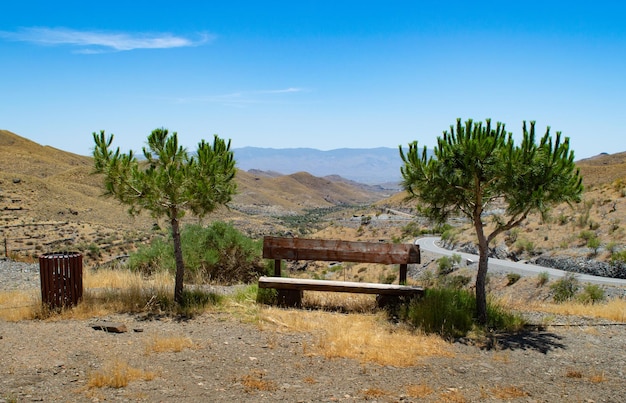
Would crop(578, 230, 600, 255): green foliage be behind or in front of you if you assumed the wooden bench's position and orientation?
behind

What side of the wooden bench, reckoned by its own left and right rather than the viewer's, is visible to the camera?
front

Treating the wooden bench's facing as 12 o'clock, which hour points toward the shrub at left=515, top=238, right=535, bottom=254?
The shrub is roughly at 7 o'clock from the wooden bench.

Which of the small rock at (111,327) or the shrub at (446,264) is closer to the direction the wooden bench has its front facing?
the small rock

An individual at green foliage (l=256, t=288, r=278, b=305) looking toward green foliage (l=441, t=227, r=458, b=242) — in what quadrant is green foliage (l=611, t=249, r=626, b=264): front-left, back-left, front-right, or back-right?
front-right

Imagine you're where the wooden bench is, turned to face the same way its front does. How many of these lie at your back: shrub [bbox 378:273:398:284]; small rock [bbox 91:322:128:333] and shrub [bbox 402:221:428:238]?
2

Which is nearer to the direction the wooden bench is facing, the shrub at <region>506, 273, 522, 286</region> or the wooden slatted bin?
the wooden slatted bin

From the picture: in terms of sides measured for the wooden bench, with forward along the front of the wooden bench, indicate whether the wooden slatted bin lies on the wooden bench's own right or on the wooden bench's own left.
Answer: on the wooden bench's own right

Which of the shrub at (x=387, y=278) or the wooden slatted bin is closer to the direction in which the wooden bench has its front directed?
the wooden slatted bin

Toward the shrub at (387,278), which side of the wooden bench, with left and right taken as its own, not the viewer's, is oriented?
back

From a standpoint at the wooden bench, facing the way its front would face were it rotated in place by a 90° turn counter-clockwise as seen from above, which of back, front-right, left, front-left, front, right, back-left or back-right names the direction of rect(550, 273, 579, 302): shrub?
front-left

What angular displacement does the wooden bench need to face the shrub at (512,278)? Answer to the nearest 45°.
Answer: approximately 135° to its left

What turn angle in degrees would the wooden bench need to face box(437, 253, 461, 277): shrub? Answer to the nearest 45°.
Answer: approximately 180°

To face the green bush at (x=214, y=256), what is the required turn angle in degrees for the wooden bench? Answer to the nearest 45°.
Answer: approximately 135° to its right

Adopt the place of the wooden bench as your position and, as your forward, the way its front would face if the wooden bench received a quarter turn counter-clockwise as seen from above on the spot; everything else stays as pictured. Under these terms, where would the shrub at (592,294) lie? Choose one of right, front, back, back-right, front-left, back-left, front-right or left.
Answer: front-left

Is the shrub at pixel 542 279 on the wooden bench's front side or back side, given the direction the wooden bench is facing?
on the back side

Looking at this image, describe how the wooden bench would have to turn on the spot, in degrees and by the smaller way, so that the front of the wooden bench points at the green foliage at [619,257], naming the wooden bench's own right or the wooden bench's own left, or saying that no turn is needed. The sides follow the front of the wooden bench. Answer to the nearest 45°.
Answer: approximately 135° to the wooden bench's own left

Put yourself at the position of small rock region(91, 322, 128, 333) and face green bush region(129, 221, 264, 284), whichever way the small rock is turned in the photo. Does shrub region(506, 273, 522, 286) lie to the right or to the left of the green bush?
right
